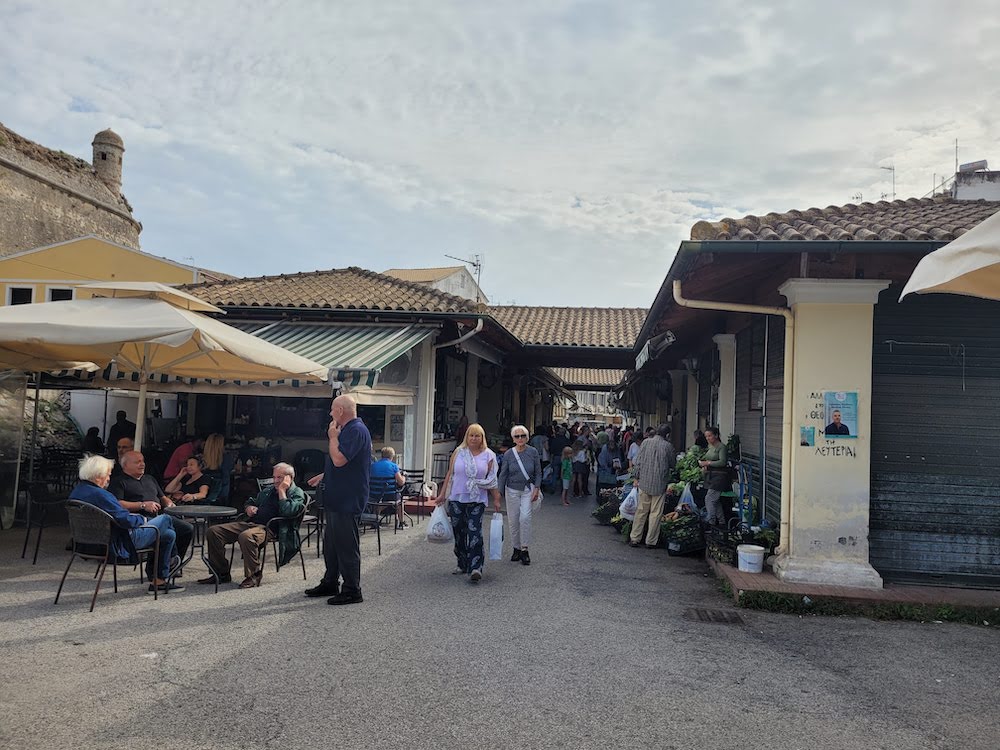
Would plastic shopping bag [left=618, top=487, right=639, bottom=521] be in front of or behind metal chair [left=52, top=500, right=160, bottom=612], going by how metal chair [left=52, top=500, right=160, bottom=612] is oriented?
in front

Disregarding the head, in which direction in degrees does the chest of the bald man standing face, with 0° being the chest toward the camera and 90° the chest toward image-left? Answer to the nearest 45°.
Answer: approximately 90°

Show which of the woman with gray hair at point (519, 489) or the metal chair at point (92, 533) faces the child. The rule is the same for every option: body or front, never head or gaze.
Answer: the metal chair

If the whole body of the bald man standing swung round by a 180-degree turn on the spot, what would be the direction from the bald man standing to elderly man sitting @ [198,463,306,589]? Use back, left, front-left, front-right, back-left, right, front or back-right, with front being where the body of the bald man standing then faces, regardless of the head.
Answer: back-left

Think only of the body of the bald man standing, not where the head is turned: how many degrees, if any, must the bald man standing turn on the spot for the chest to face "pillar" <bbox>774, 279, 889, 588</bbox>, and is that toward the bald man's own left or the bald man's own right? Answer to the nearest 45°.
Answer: approximately 180°

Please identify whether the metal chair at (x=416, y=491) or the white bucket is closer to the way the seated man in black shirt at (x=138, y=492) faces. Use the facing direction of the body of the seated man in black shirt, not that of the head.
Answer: the white bucket

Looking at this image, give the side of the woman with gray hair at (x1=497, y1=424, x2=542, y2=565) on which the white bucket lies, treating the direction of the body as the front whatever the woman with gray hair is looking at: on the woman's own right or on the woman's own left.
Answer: on the woman's own left

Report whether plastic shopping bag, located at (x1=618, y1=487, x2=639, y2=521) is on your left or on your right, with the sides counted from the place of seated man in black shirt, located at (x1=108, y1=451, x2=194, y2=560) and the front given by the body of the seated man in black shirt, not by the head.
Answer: on your left

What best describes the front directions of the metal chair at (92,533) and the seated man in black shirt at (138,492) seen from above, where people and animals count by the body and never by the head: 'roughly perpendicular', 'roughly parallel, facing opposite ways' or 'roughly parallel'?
roughly perpendicular

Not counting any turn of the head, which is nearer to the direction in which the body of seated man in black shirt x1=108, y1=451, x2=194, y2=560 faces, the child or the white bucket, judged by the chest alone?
the white bucket

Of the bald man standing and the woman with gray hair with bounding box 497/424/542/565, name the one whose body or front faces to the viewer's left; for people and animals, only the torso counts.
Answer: the bald man standing
